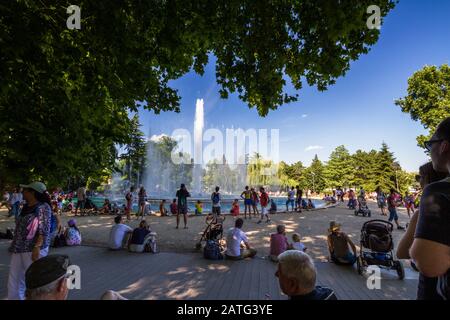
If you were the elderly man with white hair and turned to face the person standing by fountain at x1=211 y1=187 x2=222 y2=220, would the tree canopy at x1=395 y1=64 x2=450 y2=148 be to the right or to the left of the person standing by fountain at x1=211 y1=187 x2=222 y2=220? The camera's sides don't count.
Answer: right

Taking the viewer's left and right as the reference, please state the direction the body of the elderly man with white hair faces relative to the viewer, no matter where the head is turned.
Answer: facing away from the viewer and to the left of the viewer

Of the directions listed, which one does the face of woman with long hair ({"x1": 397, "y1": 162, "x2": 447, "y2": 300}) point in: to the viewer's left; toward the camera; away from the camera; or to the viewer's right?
to the viewer's left

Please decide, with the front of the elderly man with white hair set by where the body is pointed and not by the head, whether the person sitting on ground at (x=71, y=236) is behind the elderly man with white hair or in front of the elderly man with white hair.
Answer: in front

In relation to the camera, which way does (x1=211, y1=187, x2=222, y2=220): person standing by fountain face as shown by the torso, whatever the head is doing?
away from the camera

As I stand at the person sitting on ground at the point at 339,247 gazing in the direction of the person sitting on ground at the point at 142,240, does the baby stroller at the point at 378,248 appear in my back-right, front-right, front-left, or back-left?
back-left

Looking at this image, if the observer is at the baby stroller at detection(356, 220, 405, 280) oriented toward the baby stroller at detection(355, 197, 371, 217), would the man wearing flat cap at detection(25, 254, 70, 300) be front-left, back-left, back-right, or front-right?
back-left

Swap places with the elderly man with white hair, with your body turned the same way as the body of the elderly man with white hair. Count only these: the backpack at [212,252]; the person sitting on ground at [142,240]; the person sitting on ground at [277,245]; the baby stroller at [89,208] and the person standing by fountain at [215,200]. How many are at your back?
0

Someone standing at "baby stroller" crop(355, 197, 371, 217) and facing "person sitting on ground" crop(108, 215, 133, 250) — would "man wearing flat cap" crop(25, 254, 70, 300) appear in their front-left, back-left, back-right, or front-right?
front-left

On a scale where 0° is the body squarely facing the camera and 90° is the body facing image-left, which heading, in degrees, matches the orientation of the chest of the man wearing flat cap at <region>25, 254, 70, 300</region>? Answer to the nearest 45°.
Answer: approximately 225°

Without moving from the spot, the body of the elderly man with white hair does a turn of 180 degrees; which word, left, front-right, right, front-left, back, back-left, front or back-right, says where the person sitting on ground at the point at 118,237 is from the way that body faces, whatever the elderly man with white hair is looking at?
back

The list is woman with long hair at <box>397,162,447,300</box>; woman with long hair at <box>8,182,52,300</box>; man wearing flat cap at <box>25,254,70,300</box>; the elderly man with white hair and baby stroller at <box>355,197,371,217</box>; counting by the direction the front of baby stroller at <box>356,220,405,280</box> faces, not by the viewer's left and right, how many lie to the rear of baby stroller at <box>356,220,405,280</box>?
1
